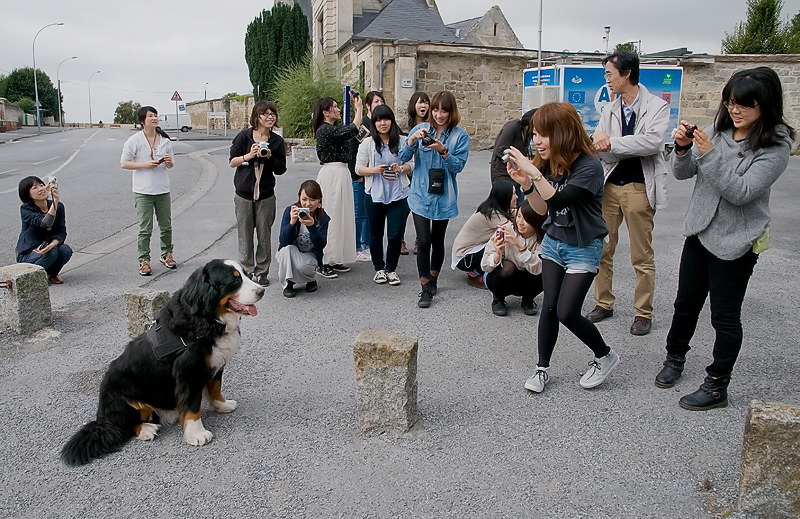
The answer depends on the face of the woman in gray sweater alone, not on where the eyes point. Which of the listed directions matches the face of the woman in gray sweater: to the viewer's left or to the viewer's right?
to the viewer's left

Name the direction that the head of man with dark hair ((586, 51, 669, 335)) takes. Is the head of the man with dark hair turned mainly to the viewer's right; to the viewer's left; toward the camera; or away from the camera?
to the viewer's left

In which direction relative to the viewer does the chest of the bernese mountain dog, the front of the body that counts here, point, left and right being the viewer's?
facing to the right of the viewer

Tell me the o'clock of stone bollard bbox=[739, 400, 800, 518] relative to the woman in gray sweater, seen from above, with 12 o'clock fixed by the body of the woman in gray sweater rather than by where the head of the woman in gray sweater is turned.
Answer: The stone bollard is roughly at 10 o'clock from the woman in gray sweater.

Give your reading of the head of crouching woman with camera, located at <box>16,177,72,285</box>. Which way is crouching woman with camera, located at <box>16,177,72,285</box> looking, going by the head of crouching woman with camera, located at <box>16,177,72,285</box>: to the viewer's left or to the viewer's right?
to the viewer's right
